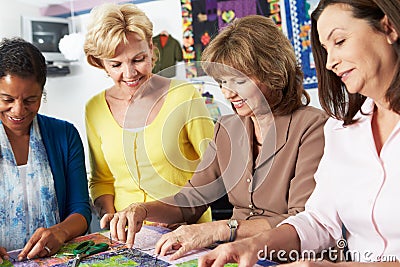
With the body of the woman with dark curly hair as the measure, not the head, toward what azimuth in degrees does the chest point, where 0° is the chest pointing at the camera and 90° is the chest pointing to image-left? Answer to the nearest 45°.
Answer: approximately 0°

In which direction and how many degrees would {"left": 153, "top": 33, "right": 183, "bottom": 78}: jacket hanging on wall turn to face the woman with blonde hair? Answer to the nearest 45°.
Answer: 0° — it already faces them

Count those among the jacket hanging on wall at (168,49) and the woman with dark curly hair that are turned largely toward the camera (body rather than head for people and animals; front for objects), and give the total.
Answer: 2

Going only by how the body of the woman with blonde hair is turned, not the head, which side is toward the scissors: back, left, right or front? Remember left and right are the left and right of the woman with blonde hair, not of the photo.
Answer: front

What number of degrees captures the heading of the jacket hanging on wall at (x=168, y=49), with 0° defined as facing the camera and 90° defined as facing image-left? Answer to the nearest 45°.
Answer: approximately 0°

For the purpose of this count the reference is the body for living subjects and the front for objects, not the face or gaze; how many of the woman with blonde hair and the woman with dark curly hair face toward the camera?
2

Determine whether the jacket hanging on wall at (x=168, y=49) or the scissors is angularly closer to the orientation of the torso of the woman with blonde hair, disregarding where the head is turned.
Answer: the scissors

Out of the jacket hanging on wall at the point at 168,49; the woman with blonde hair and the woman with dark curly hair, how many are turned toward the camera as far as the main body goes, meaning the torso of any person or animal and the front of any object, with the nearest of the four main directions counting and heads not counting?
3

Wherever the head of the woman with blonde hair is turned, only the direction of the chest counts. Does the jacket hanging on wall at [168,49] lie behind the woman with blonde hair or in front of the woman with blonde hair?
behind
